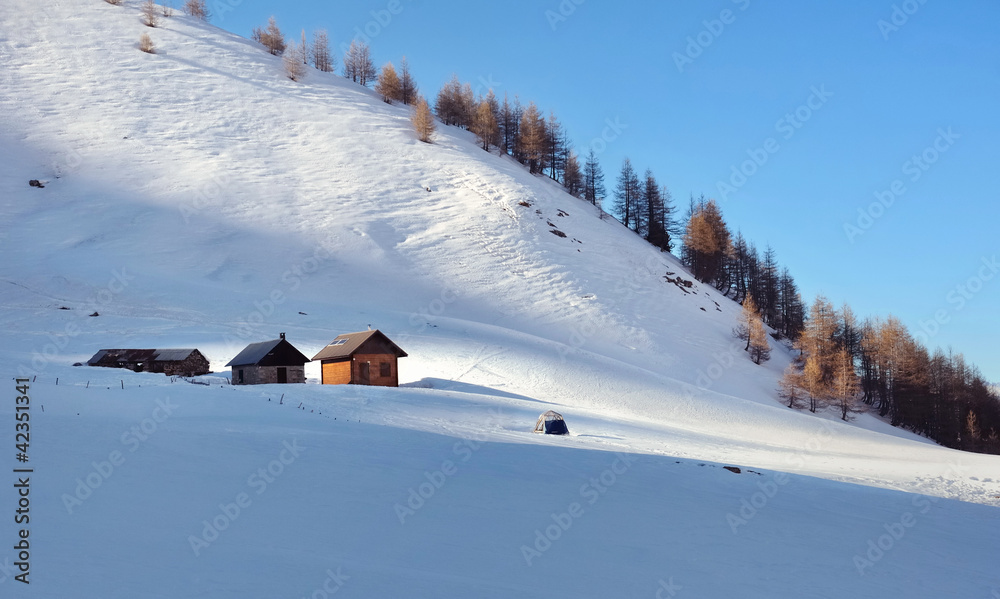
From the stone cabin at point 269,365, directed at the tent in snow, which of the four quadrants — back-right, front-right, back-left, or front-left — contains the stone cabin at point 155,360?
back-right

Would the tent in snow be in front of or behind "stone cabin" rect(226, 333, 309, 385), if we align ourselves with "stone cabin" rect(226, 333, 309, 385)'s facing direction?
in front

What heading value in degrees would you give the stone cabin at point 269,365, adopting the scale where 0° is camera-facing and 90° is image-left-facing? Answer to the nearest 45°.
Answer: approximately 315°

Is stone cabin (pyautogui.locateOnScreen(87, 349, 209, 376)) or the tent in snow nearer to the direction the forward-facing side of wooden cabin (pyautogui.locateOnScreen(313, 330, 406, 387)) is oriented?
the tent in snow

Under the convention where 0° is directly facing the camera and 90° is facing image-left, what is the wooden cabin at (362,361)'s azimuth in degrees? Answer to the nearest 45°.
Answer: approximately 315°

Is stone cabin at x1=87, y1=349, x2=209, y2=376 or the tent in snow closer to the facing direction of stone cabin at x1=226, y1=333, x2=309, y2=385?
the tent in snow

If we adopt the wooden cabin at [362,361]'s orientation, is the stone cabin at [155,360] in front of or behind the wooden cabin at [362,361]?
behind

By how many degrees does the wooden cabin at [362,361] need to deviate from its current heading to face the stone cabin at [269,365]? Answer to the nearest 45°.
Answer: approximately 135° to its right

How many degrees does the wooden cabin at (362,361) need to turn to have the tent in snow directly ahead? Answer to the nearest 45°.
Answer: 0° — it already faces it

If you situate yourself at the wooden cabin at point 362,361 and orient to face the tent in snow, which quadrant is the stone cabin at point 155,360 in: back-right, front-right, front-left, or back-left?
back-right
